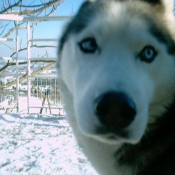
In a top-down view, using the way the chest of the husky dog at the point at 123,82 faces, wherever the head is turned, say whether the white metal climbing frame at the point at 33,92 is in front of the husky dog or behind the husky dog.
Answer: behind

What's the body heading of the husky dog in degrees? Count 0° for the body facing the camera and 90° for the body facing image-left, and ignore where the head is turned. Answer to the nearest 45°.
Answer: approximately 0°
